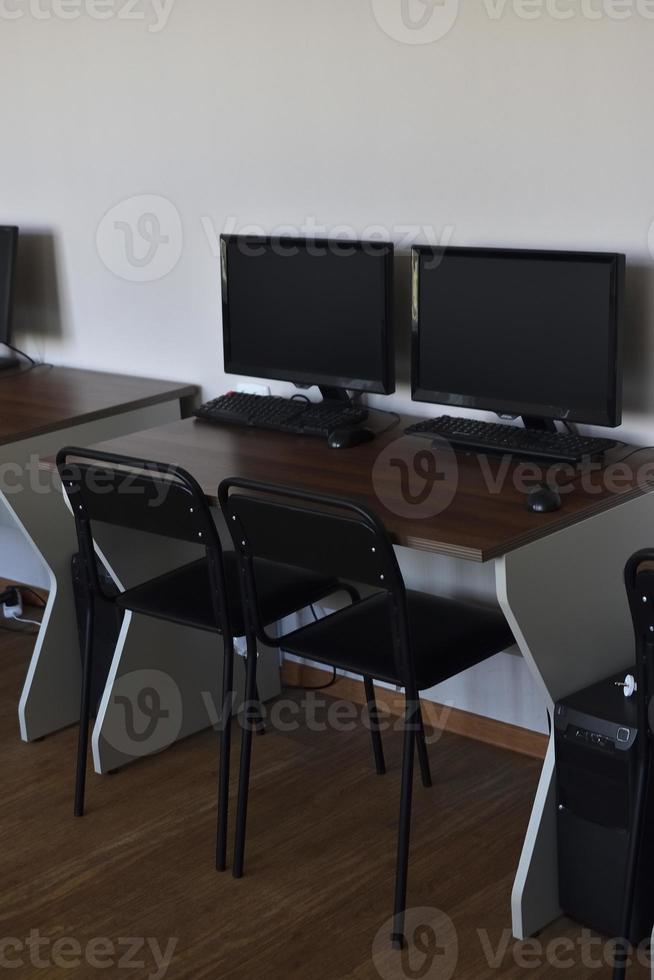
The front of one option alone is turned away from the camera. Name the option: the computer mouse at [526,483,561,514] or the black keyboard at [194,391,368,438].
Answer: the computer mouse

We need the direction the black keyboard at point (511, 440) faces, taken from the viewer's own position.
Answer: facing the viewer and to the left of the viewer

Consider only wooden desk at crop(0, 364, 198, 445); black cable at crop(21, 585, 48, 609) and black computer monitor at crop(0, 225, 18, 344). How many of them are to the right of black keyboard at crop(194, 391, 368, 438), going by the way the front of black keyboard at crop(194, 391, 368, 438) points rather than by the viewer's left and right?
3

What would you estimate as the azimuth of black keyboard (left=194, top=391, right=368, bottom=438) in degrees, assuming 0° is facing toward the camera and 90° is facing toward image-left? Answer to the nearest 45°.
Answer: approximately 45°

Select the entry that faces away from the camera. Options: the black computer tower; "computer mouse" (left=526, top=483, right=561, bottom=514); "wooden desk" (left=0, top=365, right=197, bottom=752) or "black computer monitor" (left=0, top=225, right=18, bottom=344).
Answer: the computer mouse

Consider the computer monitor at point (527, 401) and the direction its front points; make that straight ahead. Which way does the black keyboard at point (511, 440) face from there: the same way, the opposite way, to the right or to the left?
the same way

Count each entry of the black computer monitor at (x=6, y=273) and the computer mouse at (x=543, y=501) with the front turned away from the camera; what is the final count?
1

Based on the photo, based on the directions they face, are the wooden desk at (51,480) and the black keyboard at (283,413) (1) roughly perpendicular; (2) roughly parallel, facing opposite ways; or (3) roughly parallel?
roughly parallel

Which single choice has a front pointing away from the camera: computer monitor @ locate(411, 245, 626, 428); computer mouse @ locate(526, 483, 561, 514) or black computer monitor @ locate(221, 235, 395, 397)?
the computer mouse

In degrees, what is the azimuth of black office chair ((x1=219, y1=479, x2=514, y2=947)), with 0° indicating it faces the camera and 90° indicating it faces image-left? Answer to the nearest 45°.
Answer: approximately 225°

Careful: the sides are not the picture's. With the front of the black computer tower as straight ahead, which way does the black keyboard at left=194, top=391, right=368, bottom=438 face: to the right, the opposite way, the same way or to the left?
the same way

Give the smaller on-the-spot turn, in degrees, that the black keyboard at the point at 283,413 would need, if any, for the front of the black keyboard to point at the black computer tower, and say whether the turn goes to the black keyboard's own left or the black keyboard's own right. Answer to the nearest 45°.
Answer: approximately 90° to the black keyboard's own left

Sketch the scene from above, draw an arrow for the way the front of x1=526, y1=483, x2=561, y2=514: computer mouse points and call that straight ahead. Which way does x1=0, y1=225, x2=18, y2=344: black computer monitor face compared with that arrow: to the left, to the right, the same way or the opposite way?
the opposite way

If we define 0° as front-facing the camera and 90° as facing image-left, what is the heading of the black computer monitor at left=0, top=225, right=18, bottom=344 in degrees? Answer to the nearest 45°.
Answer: approximately 45°
